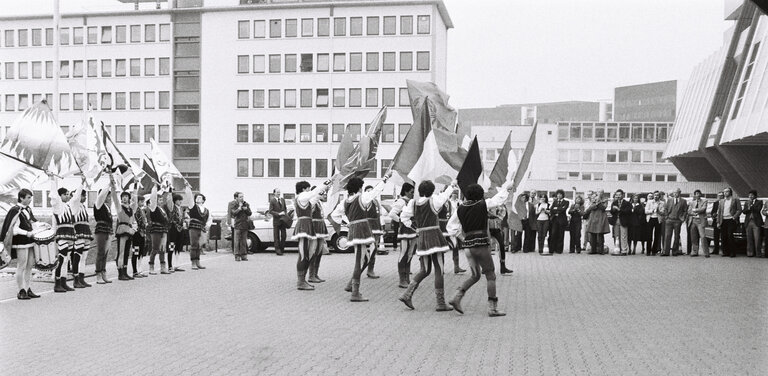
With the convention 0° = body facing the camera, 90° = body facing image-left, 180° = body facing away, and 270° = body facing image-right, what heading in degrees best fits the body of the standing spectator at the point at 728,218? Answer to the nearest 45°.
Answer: approximately 45°

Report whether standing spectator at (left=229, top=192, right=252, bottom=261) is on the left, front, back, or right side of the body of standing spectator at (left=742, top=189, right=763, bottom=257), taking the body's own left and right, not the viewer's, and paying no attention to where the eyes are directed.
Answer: right

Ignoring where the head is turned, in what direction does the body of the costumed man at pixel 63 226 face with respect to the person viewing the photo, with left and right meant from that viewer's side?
facing the viewer and to the right of the viewer

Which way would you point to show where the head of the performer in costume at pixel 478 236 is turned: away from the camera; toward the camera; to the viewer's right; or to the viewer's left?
away from the camera

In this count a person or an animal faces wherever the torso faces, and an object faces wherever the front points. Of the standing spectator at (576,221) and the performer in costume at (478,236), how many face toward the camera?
1

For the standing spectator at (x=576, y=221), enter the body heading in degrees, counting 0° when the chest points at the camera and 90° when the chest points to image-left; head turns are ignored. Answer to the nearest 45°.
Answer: approximately 0°
